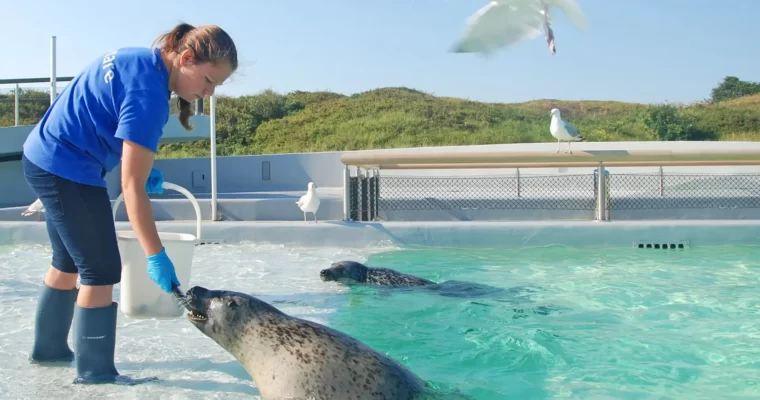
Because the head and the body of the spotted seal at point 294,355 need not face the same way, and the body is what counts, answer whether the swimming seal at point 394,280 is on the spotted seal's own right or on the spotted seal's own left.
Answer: on the spotted seal's own right

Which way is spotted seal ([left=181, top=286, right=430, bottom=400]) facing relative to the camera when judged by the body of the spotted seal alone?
to the viewer's left

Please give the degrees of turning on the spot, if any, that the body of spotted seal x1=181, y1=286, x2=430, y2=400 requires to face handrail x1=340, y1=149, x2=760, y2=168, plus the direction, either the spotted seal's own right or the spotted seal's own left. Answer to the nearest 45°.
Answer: approximately 135° to the spotted seal's own right

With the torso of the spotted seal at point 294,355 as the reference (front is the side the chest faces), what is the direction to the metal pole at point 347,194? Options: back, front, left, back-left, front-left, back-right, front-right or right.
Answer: right

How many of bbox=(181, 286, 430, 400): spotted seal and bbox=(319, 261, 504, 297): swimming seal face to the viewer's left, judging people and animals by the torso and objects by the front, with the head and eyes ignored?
2

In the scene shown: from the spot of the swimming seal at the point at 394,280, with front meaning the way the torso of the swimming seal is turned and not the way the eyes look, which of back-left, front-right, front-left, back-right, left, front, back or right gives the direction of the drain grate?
back-right

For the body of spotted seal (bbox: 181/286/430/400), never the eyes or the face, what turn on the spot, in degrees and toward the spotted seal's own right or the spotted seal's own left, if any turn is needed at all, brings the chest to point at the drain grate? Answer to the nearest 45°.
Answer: approximately 135° to the spotted seal's own right

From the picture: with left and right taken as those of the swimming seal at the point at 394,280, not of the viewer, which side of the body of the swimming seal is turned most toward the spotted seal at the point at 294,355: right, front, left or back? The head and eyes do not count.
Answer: left

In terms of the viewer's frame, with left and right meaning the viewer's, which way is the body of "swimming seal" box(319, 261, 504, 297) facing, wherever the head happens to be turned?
facing to the left of the viewer
